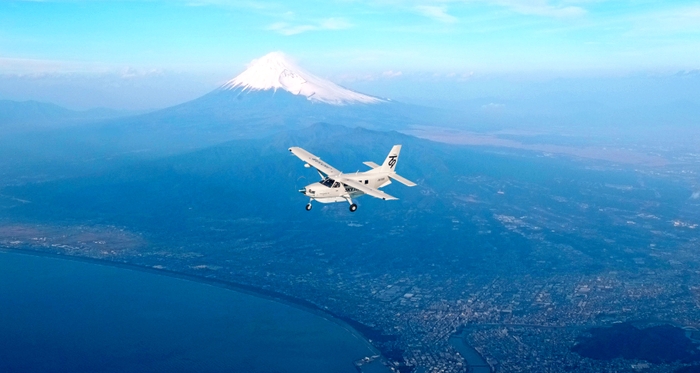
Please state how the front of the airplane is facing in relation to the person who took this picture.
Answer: facing the viewer and to the left of the viewer
